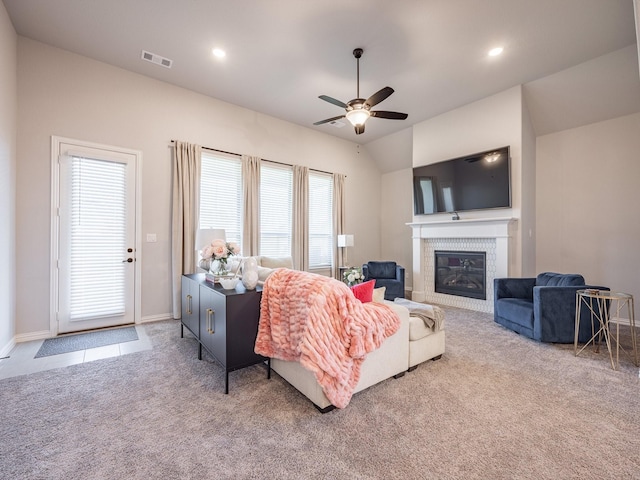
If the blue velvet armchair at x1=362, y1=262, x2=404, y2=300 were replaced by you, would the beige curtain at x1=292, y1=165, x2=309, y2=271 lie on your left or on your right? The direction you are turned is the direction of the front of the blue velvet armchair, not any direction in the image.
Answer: on your right

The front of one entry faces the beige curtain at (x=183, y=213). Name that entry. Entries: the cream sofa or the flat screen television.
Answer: the flat screen television

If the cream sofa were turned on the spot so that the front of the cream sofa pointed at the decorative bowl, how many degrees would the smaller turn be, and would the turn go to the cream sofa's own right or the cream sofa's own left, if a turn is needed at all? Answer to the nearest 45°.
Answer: approximately 135° to the cream sofa's own left

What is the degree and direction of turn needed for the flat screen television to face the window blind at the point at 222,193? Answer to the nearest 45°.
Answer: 0° — it already faces it

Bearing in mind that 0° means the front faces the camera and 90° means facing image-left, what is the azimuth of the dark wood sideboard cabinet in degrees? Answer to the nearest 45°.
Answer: approximately 45°

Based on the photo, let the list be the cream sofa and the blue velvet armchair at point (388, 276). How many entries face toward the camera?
1

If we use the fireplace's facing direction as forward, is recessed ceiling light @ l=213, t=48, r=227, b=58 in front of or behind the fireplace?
in front

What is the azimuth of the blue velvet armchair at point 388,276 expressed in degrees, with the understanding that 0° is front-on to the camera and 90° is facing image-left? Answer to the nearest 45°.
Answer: approximately 0°

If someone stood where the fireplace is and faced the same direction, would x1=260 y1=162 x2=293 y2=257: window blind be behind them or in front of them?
in front

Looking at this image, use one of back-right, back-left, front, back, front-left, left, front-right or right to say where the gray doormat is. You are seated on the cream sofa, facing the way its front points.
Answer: back-left

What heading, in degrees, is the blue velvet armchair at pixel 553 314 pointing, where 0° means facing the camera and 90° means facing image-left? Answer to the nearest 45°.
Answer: approximately 45°
